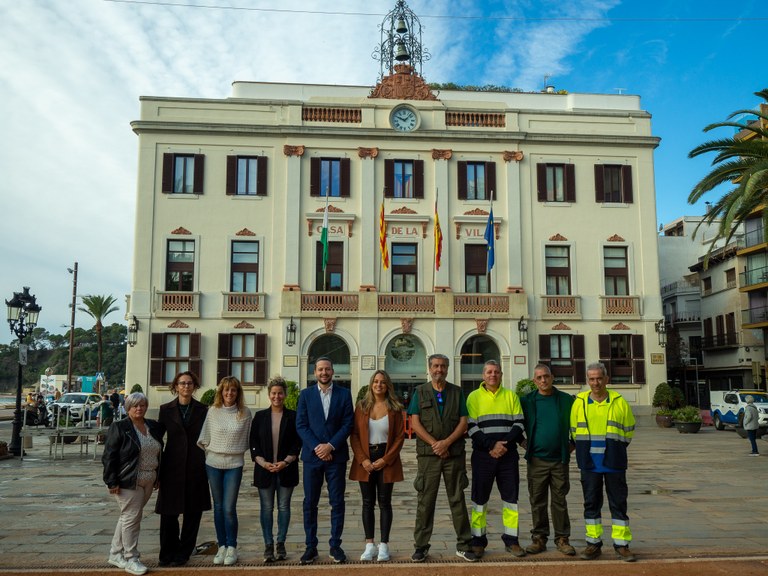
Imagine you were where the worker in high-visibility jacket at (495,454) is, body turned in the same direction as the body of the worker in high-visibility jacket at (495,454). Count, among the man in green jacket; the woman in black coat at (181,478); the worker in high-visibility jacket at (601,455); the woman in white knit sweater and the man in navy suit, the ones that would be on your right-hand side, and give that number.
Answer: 3

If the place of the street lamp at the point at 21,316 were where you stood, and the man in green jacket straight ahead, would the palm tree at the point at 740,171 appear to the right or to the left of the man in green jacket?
left

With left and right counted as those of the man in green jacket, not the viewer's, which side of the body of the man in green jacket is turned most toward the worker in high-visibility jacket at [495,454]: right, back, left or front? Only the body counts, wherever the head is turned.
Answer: right

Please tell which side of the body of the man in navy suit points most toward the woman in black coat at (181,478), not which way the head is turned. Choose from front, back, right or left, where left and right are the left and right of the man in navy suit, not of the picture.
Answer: right
